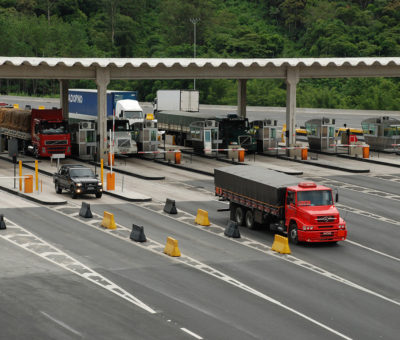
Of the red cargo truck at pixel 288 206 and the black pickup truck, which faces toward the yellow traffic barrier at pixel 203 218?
the black pickup truck

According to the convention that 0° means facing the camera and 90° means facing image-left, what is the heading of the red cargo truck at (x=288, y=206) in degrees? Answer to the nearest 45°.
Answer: approximately 315°

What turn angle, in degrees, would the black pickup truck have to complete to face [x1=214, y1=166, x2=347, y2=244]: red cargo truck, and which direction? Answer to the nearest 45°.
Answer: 0° — it already faces it

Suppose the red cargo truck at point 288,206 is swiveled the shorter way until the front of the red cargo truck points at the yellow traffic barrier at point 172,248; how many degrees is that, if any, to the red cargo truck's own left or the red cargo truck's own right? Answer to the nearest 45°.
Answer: approximately 90° to the red cargo truck's own right

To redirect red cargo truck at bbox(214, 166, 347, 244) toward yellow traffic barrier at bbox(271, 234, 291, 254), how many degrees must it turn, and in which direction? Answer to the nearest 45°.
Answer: approximately 45° to its right

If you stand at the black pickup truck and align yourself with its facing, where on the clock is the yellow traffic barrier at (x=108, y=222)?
The yellow traffic barrier is roughly at 1 o'clock from the black pickup truck.

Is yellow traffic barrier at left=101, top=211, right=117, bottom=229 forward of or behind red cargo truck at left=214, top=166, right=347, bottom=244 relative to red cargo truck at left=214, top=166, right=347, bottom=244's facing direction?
behind
